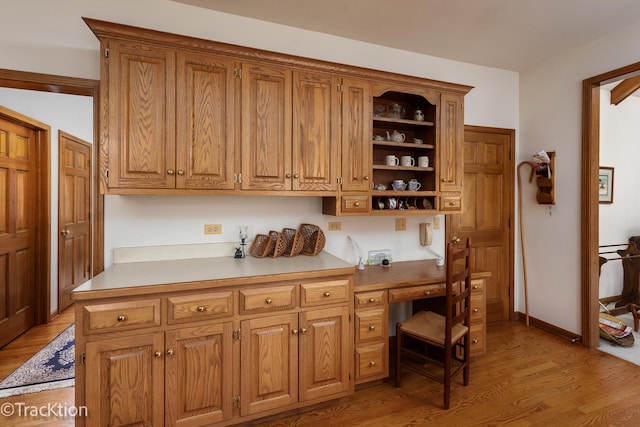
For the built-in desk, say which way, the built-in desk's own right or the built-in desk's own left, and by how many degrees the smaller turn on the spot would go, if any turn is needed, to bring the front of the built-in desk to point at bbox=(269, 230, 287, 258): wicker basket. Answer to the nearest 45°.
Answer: approximately 135° to the built-in desk's own right

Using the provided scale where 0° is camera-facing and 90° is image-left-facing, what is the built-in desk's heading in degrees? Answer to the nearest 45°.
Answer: approximately 315°

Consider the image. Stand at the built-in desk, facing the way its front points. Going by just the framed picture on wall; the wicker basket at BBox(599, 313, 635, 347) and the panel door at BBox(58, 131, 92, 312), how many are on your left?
2

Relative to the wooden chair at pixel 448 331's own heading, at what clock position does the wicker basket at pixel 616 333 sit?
The wicker basket is roughly at 3 o'clock from the wooden chair.

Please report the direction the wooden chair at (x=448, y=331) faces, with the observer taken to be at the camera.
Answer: facing away from the viewer and to the left of the viewer

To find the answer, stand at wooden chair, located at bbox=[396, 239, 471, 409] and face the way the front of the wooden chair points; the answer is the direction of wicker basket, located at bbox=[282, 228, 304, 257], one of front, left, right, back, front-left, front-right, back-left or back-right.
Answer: front-left

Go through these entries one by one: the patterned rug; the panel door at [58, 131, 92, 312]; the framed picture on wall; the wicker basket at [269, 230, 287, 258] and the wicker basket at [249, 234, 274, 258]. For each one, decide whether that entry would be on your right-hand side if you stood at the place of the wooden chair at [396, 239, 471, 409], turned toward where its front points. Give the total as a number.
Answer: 1

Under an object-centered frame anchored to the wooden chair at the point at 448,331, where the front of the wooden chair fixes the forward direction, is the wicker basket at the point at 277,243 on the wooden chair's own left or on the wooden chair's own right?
on the wooden chair's own left

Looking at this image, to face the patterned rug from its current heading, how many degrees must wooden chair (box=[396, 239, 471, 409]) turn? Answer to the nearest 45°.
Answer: approximately 45° to its left

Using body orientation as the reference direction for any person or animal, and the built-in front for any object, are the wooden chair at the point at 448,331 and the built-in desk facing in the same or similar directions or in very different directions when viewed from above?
very different directions
